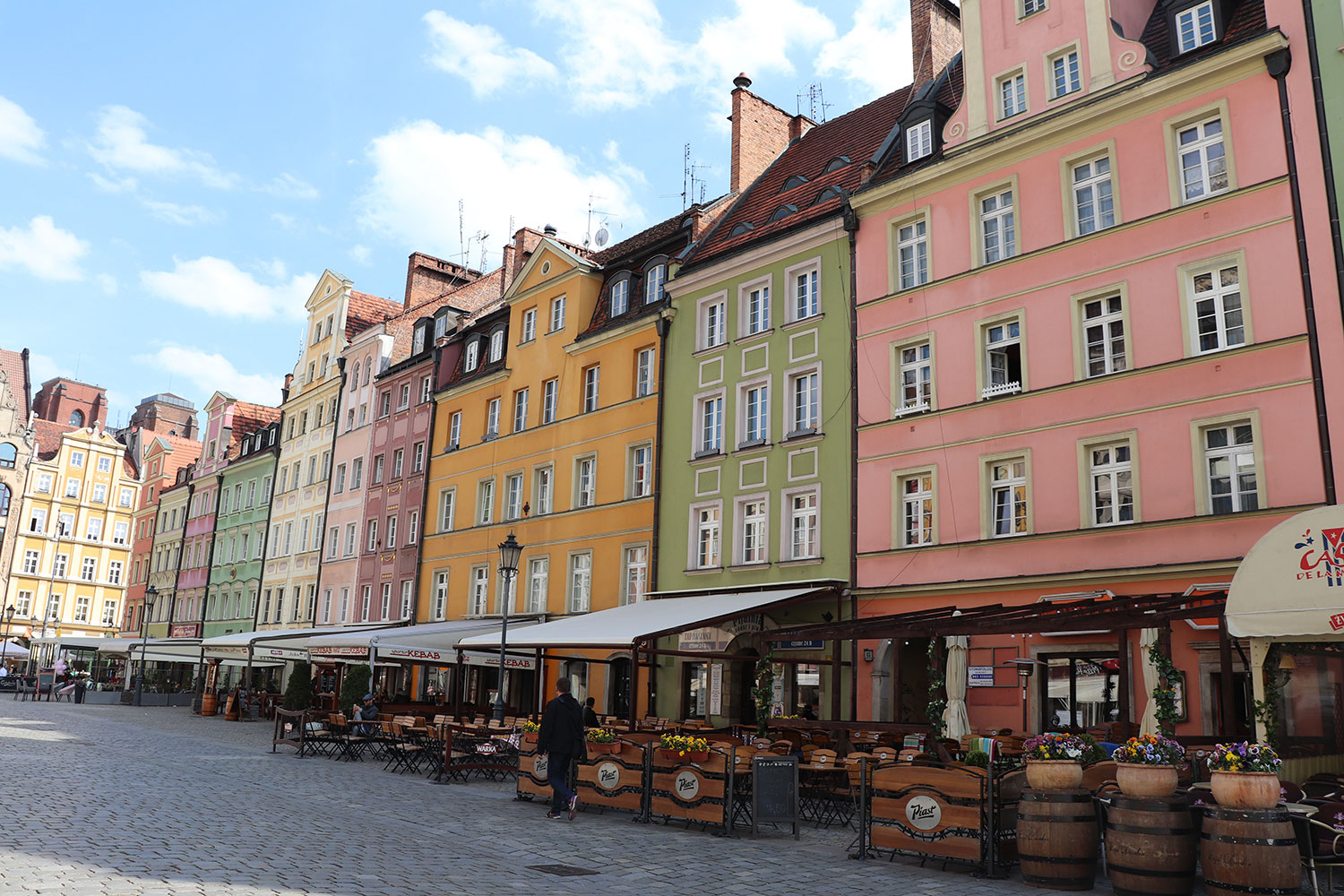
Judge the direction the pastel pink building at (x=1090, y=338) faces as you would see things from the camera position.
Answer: facing the viewer and to the left of the viewer

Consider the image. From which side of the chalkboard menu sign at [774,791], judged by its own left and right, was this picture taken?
front

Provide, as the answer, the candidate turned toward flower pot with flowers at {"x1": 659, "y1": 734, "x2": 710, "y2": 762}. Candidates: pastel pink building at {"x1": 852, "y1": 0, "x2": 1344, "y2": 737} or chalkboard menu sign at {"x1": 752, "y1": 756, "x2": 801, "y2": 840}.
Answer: the pastel pink building

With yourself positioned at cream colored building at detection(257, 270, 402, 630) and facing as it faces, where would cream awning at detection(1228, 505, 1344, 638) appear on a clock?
The cream awning is roughly at 10 o'clock from the cream colored building.

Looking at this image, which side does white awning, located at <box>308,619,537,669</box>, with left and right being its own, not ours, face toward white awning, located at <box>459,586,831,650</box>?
left

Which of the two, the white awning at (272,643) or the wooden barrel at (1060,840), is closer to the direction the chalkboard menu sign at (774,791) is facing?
the wooden barrel

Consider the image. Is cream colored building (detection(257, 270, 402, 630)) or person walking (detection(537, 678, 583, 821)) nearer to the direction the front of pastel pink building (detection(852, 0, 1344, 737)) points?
the person walking

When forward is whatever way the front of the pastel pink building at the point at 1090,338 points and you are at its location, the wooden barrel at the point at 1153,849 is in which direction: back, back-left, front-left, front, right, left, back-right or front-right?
front-left

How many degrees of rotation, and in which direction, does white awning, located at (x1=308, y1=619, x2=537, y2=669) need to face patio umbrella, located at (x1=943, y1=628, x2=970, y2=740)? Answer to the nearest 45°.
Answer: approximately 90° to its left

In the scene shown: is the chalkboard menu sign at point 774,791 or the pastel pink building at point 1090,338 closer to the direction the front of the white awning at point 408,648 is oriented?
the chalkboard menu sign

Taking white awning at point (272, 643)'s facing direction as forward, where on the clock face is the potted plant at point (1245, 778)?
The potted plant is roughly at 10 o'clock from the white awning.

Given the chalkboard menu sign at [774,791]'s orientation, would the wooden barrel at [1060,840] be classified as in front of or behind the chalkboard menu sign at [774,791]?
in front

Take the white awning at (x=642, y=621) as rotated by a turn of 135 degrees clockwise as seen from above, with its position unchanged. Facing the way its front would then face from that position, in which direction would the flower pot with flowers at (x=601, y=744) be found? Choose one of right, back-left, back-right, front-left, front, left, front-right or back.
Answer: back
